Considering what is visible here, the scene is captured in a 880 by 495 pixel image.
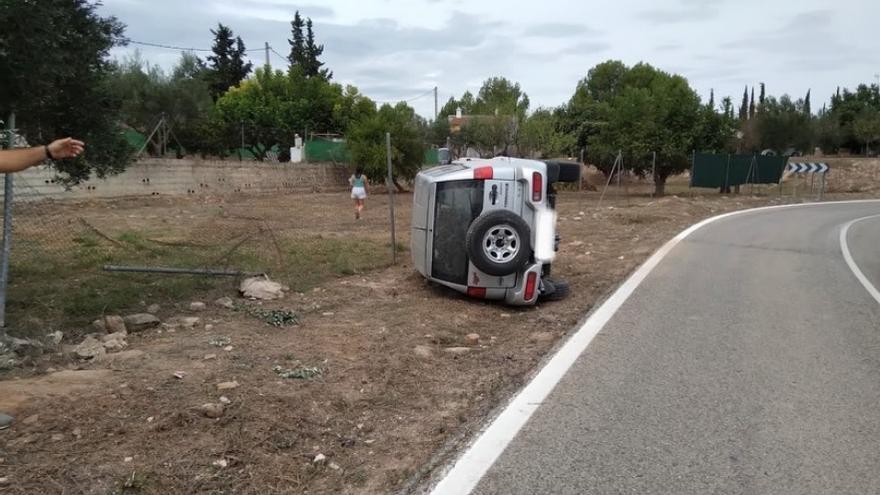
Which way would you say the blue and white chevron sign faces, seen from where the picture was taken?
facing the viewer

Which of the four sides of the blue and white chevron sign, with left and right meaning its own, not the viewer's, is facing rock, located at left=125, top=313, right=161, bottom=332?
front

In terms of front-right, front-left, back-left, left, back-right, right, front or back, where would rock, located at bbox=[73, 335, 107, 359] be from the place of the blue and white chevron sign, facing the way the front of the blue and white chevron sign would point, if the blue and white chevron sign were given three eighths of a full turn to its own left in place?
back-right

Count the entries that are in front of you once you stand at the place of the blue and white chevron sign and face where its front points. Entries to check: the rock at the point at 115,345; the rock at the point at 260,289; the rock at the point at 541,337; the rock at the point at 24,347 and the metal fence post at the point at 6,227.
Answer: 5

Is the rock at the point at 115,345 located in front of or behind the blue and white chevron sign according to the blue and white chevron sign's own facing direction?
in front

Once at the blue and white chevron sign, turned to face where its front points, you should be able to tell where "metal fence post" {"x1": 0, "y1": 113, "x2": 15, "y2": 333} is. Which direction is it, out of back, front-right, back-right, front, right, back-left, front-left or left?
front

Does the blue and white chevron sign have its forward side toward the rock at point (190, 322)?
yes

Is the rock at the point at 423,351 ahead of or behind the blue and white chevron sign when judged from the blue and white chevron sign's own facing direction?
ahead

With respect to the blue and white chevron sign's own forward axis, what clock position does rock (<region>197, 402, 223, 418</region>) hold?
The rock is roughly at 12 o'clock from the blue and white chevron sign.

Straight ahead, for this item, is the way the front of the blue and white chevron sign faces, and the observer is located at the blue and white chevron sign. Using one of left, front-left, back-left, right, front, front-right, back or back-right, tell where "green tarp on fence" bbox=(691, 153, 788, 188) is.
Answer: right

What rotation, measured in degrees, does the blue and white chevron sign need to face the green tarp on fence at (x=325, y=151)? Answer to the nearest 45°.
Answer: approximately 90° to its right

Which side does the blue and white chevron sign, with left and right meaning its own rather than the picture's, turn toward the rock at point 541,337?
front

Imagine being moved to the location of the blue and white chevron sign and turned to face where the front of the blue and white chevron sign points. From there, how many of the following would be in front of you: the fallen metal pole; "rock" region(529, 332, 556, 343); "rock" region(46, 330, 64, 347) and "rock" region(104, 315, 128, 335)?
4

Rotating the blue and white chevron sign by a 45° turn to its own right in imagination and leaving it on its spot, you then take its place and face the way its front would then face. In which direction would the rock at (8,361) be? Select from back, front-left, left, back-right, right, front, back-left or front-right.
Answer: front-left
